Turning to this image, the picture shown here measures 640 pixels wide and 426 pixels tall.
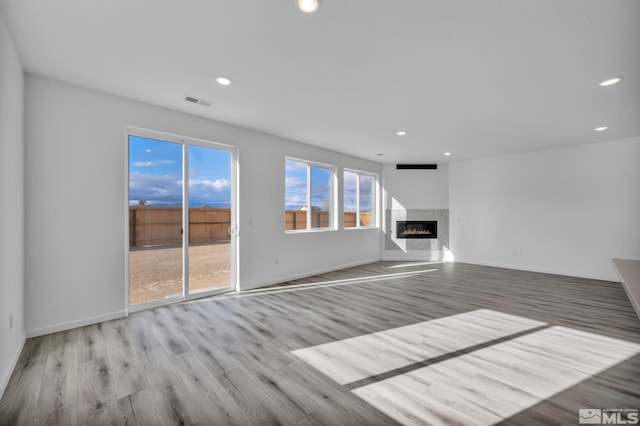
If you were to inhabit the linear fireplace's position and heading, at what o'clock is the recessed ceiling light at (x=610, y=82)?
The recessed ceiling light is roughly at 11 o'clock from the linear fireplace.

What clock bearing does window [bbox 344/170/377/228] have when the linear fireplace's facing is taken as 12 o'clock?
The window is roughly at 2 o'clock from the linear fireplace.

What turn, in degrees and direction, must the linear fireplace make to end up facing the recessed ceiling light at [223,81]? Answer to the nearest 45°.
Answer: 0° — it already faces it

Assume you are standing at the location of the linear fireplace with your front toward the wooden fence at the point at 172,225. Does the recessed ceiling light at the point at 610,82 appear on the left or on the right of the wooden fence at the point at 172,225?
left

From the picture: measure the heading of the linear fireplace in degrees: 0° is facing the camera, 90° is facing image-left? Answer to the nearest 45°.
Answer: approximately 0°

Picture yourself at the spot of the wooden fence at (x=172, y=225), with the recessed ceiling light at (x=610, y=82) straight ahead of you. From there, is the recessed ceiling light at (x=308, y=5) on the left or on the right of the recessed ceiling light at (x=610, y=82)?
right

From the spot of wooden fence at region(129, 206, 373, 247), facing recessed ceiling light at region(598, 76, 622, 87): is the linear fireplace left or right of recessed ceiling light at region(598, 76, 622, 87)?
left

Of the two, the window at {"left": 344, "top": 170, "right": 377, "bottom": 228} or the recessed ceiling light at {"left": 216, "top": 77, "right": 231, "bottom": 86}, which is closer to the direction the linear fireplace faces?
the recessed ceiling light

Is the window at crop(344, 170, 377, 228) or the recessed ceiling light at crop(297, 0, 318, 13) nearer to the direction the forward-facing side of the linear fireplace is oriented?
the recessed ceiling light

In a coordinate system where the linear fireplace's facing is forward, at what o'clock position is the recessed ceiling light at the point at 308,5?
The recessed ceiling light is roughly at 12 o'clock from the linear fireplace.
